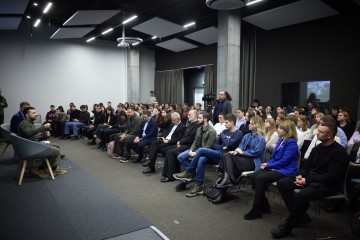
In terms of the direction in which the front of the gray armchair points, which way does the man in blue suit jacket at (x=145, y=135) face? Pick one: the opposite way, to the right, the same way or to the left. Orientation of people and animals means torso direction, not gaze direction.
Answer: the opposite way

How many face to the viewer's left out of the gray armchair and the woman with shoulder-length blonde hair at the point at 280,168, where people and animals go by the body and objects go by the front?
1

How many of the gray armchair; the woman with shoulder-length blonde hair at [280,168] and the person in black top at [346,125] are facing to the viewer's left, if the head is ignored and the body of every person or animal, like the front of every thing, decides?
2

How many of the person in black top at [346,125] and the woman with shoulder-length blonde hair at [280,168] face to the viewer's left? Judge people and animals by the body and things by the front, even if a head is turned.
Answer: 2

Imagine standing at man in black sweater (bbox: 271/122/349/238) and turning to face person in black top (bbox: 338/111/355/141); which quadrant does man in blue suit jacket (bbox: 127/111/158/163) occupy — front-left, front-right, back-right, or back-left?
front-left

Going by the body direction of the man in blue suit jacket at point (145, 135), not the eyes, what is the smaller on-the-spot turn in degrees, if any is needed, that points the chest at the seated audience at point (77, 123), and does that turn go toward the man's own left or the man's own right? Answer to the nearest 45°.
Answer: approximately 90° to the man's own right

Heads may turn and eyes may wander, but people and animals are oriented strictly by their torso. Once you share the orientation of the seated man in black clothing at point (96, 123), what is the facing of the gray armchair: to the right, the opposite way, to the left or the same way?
the opposite way

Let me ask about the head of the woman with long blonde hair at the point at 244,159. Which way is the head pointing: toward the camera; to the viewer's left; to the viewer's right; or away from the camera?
to the viewer's left

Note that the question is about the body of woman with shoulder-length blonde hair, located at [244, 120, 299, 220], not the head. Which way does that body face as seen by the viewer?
to the viewer's left

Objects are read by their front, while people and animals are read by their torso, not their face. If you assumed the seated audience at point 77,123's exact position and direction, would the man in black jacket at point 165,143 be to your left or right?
on your left

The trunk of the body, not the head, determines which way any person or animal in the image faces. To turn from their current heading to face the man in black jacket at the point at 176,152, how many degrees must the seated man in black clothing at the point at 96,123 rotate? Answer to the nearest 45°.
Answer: approximately 45° to their left

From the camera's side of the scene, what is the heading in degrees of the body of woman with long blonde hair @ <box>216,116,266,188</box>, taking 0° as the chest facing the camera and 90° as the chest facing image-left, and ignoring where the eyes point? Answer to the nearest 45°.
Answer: approximately 45°

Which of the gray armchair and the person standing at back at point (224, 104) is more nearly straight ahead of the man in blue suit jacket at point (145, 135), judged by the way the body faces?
the gray armchair

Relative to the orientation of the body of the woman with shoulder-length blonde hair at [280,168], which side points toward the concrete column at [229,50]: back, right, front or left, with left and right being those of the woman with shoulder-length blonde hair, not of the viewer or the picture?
right

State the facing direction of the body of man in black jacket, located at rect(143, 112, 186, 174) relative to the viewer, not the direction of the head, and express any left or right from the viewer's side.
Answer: facing the viewer and to the left of the viewer

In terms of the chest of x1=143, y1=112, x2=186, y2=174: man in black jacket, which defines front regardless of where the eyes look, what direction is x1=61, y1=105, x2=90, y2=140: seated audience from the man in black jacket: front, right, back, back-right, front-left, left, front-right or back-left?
right
